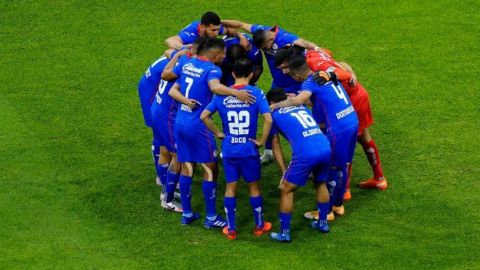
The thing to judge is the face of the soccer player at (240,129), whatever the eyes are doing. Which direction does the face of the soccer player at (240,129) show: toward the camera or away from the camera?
away from the camera

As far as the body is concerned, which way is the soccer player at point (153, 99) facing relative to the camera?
to the viewer's right

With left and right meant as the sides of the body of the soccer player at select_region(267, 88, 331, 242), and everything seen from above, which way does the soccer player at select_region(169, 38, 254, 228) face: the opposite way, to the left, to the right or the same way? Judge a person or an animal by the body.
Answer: to the right

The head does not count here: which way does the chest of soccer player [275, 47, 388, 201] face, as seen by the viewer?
to the viewer's left

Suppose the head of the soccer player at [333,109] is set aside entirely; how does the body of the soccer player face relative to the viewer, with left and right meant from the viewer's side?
facing away from the viewer and to the left of the viewer

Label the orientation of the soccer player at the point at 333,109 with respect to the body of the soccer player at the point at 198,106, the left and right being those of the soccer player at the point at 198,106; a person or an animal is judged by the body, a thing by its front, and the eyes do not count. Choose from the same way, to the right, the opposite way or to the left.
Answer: to the left

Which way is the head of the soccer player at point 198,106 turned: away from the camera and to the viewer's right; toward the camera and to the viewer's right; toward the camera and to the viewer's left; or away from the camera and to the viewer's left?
away from the camera and to the viewer's right

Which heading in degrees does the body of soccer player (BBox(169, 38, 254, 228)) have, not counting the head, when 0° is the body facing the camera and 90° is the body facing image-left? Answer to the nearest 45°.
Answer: approximately 225°

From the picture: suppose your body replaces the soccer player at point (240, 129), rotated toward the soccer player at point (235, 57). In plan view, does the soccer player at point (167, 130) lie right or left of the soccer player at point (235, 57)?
left

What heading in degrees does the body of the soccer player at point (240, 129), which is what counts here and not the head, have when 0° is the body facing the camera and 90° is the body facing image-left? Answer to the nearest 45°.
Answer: approximately 180°

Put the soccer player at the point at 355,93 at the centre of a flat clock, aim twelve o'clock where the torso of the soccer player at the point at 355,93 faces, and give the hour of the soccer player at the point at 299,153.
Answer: the soccer player at the point at 299,153 is roughly at 10 o'clock from the soccer player at the point at 355,93.
